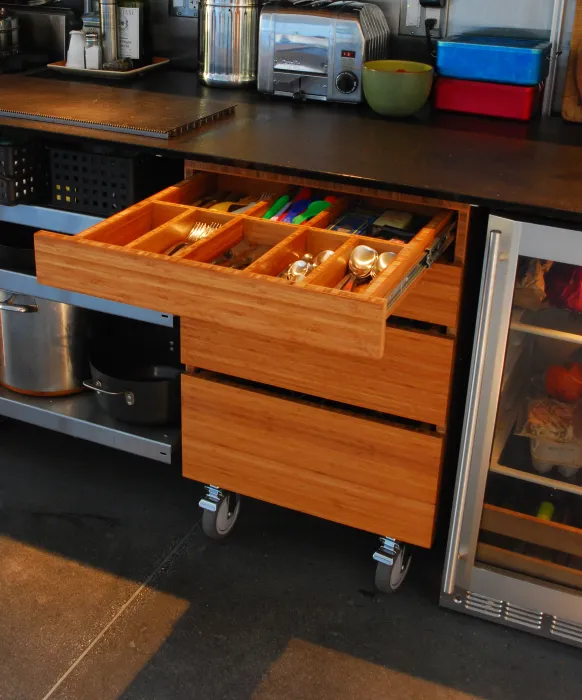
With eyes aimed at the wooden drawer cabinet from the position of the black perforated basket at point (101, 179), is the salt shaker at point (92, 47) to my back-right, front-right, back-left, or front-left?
back-left

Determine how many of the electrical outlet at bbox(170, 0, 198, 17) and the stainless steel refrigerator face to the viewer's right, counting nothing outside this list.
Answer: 0

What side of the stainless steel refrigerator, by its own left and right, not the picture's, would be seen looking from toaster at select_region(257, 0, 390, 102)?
right

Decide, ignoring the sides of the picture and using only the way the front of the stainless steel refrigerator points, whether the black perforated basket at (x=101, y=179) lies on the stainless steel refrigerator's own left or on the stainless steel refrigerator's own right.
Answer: on the stainless steel refrigerator's own right

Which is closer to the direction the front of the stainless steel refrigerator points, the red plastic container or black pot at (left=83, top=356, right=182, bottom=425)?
the black pot

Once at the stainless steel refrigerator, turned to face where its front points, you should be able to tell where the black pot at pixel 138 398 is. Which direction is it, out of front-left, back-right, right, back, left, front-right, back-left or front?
front-right

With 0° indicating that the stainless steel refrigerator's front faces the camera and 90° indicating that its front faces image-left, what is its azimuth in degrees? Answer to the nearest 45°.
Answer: approximately 45°

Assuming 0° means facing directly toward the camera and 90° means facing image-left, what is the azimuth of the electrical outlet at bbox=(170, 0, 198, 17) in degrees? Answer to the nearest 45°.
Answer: approximately 0°

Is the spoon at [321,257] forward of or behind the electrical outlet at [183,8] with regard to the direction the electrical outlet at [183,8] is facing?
forward
